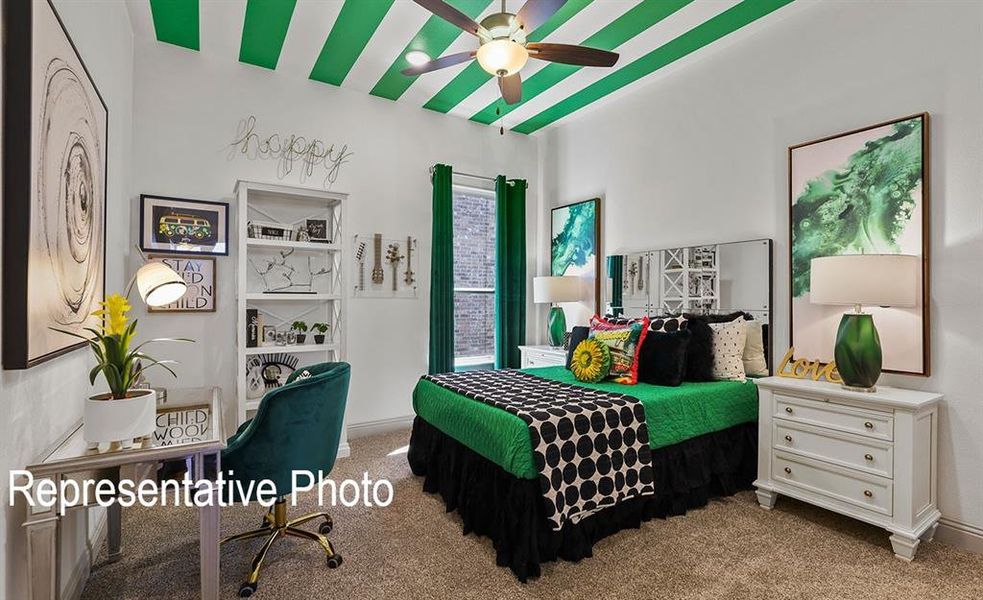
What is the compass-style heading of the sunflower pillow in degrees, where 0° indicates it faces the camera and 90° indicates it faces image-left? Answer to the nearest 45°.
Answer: approximately 45°

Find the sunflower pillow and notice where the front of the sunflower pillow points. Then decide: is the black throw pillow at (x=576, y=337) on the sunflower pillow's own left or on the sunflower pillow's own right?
on the sunflower pillow's own right

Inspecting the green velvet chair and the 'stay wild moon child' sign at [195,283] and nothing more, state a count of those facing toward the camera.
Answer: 1

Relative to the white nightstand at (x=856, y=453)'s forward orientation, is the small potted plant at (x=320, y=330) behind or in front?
in front

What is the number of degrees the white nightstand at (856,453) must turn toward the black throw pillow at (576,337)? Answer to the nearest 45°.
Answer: approximately 45° to its right

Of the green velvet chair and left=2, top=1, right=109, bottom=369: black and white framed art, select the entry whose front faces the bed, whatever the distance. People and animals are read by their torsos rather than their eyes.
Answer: the black and white framed art

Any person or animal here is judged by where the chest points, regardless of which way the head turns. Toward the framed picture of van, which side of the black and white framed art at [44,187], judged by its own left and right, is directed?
left

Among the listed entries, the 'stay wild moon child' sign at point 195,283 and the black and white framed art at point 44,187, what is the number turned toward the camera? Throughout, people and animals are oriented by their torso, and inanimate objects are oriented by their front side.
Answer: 1

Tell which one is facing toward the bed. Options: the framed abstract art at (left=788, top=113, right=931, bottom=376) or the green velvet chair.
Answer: the framed abstract art

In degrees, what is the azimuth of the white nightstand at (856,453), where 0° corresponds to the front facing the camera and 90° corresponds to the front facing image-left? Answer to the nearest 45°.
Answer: approximately 45°

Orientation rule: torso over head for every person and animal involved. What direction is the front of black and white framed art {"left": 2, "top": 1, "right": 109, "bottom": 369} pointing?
to the viewer's right
